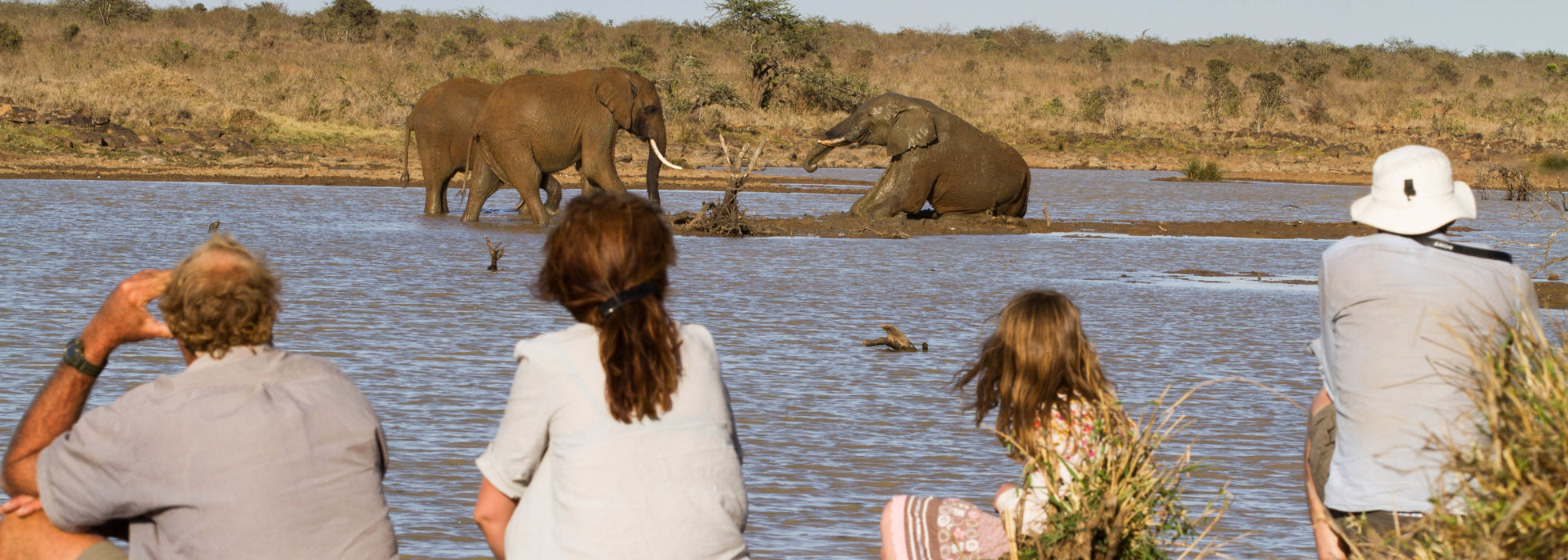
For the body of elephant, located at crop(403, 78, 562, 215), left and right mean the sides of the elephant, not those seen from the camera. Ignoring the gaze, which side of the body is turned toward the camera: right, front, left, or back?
right

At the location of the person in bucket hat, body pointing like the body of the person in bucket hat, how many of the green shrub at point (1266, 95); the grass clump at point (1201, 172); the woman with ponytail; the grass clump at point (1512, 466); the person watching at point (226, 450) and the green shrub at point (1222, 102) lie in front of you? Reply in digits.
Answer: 3

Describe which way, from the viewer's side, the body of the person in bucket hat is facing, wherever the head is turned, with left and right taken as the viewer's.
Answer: facing away from the viewer

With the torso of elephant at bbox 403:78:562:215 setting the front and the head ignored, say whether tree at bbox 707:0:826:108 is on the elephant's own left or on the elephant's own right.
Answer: on the elephant's own left

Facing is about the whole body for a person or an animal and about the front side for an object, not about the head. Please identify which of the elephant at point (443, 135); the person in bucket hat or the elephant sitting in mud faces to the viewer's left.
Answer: the elephant sitting in mud

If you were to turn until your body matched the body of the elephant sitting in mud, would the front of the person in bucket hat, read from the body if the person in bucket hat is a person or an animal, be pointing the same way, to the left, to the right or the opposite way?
to the right

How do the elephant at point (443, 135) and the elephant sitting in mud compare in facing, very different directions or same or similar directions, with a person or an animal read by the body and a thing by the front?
very different directions

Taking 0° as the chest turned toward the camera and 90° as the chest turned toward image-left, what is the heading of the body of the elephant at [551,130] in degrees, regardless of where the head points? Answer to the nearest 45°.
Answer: approximately 270°

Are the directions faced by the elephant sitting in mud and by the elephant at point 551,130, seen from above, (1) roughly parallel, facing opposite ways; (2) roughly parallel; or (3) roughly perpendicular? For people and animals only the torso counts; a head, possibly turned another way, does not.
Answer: roughly parallel, facing opposite ways

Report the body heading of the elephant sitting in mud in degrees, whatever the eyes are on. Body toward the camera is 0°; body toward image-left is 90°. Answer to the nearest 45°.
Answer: approximately 90°

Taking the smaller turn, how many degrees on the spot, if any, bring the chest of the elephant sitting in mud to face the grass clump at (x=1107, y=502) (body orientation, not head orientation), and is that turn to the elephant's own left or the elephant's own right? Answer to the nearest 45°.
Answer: approximately 90° to the elephant's own left

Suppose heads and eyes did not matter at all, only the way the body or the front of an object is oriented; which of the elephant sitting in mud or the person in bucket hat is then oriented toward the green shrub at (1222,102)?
the person in bucket hat

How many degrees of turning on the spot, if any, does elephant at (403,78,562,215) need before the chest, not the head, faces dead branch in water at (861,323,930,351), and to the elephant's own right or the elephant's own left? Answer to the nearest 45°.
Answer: approximately 90° to the elephant's own right

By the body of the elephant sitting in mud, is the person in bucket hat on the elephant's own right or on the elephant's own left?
on the elephant's own left

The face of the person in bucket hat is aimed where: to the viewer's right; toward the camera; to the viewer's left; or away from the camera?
away from the camera

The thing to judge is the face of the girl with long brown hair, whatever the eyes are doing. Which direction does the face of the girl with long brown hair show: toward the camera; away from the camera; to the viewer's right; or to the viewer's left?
away from the camera

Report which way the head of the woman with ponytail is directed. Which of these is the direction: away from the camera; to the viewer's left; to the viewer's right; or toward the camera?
away from the camera

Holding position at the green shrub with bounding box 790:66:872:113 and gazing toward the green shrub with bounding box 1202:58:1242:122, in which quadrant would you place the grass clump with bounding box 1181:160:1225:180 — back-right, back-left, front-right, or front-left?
front-right
